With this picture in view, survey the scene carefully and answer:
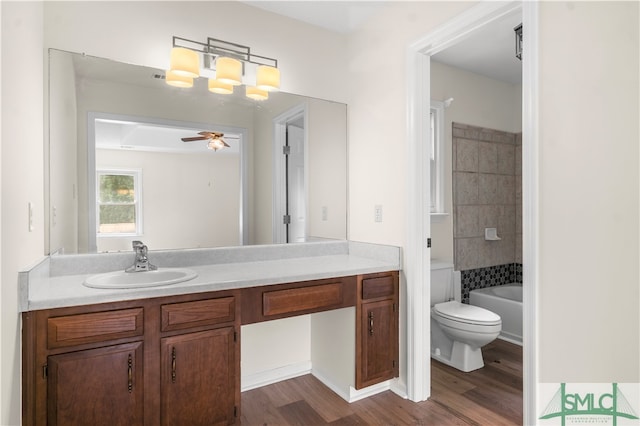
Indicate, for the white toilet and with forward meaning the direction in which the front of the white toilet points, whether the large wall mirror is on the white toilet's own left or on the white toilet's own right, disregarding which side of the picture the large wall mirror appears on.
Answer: on the white toilet's own right

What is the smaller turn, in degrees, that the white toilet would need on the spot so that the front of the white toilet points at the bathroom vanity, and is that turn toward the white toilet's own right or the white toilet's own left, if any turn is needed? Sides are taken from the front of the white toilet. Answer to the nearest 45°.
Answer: approximately 90° to the white toilet's own right

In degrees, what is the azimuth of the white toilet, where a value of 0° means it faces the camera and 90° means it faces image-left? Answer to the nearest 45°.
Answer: approximately 315°

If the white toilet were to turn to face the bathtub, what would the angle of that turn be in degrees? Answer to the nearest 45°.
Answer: approximately 90° to its left
